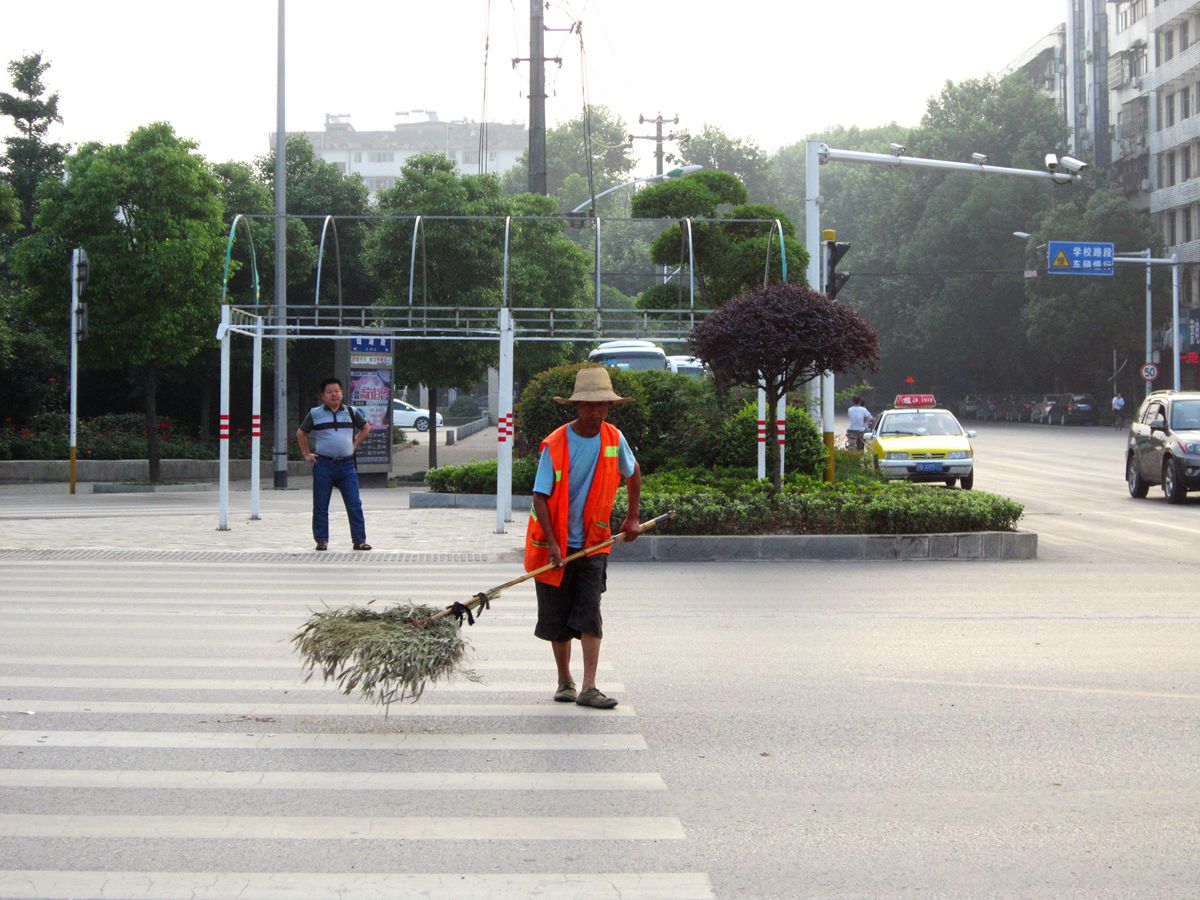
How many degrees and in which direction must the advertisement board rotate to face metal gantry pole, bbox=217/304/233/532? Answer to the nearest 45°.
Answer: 0° — it already faces it

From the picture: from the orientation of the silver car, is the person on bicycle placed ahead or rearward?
rearward

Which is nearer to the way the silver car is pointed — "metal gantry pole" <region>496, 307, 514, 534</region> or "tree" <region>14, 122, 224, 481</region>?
the metal gantry pole

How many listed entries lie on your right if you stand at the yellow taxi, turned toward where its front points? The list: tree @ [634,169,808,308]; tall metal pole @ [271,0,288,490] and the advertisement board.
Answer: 3

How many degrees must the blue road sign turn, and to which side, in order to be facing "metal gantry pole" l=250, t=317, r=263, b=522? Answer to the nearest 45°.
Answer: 0° — it already faces it

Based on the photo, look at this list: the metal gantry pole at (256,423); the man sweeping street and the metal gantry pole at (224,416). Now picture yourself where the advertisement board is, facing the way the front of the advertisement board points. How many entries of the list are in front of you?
3
